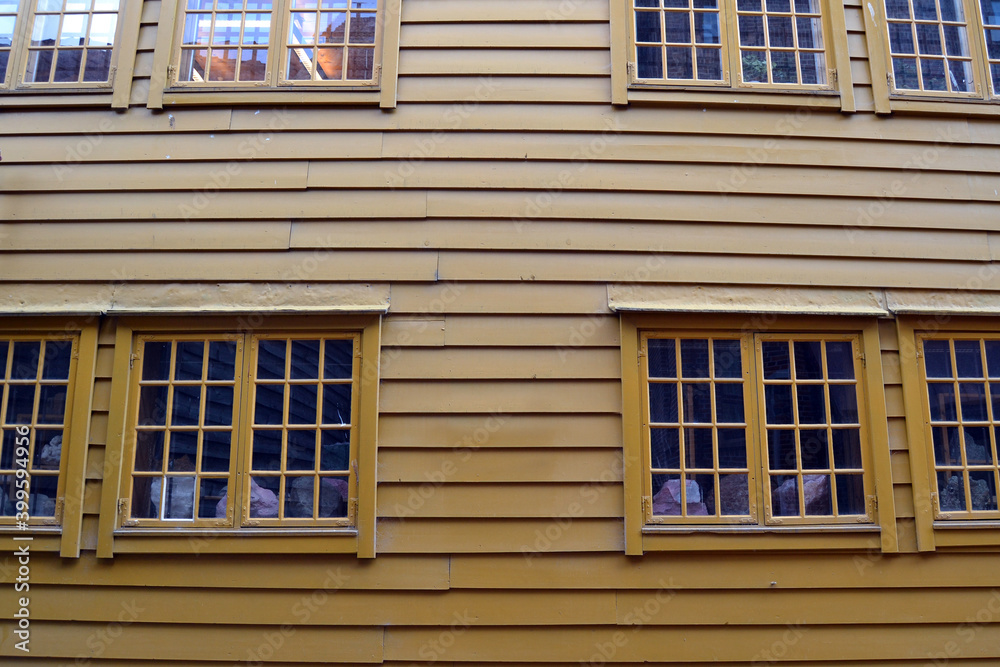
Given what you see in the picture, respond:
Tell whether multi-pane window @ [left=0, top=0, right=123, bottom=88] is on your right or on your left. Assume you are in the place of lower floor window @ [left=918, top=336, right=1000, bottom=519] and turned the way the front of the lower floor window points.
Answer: on your right

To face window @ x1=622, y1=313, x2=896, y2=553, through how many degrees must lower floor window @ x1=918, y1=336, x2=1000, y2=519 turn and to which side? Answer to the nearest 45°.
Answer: approximately 45° to its right

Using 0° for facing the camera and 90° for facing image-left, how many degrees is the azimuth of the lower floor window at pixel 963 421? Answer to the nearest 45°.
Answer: approximately 0°

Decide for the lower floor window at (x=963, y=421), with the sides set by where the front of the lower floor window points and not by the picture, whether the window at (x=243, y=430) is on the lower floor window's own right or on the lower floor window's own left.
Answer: on the lower floor window's own right

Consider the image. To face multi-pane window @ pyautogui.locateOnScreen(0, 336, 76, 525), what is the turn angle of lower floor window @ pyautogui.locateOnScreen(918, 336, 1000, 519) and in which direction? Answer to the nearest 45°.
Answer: approximately 45° to its right
